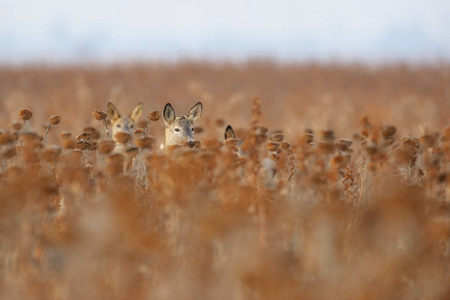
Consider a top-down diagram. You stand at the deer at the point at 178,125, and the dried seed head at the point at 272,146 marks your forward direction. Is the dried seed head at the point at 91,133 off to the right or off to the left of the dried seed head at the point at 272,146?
right
